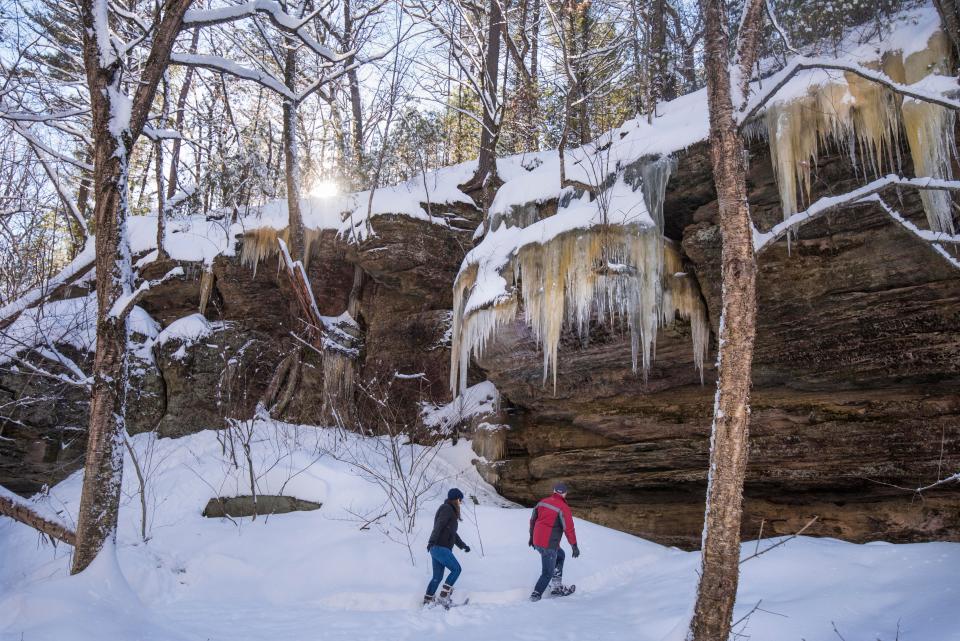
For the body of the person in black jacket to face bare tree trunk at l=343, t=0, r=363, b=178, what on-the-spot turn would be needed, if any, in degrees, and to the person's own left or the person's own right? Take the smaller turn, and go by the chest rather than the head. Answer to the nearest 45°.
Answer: approximately 90° to the person's own left

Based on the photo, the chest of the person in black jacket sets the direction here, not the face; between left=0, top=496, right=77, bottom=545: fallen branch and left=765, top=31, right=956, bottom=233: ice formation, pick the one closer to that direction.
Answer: the ice formation

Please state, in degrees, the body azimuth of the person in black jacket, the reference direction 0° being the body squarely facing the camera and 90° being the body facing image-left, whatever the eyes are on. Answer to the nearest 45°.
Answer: approximately 270°

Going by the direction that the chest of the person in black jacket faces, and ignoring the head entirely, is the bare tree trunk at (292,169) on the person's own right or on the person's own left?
on the person's own left

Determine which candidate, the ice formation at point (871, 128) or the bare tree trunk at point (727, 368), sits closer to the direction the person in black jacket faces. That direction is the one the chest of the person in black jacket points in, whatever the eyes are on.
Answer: the ice formation

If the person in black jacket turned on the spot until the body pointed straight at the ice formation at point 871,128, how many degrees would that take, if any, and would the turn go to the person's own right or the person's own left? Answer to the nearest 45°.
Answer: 0° — they already face it

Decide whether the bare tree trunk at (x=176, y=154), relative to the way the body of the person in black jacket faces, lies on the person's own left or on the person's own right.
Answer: on the person's own left

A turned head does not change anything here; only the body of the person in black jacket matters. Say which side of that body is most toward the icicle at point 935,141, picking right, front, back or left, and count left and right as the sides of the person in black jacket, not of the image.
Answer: front

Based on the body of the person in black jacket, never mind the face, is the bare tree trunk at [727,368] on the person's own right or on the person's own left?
on the person's own right
